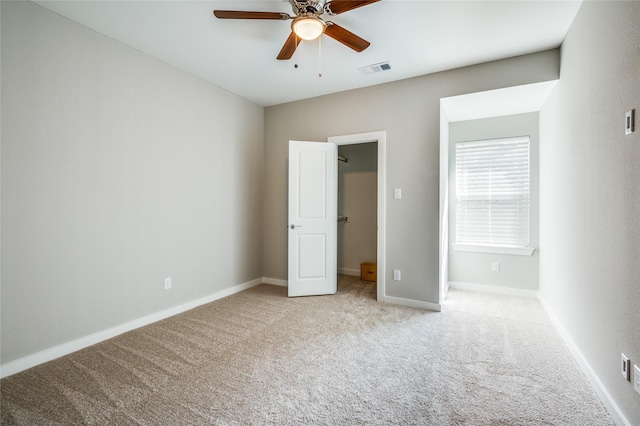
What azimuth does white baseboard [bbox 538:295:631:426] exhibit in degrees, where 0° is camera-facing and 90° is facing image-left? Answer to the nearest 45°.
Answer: approximately 90°

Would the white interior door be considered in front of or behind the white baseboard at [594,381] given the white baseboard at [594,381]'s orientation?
in front

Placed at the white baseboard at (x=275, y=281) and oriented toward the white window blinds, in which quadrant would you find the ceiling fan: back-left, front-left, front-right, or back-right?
front-right

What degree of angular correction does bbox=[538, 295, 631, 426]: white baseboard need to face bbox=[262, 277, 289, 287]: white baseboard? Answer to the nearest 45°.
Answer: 0° — it already faces it

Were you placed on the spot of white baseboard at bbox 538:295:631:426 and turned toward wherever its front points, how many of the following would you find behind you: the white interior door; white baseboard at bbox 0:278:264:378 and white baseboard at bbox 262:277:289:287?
0

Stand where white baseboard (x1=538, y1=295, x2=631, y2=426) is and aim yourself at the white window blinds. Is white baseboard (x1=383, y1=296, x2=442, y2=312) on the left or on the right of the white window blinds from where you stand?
left

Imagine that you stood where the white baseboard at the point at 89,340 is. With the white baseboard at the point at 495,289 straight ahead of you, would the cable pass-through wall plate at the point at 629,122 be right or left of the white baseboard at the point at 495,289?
right

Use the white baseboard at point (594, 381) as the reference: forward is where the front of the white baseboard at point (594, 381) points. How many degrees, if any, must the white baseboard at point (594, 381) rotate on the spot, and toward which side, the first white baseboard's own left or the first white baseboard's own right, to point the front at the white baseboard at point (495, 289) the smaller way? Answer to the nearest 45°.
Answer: approximately 45° to the first white baseboard's own right

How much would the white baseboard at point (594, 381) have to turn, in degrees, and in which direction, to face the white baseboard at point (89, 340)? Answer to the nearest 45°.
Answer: approximately 45° to its left

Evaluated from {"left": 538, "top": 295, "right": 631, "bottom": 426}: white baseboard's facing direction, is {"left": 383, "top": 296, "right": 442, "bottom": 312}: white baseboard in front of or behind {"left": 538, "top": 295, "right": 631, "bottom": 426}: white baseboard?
in front

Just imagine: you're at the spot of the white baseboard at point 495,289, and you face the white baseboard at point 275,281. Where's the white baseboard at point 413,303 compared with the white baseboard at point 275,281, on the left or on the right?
left
